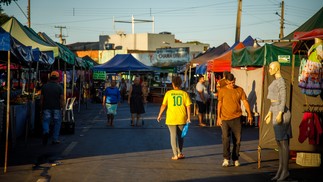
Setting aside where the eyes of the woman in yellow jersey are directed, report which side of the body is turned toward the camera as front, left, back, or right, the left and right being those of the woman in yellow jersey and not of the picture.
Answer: back

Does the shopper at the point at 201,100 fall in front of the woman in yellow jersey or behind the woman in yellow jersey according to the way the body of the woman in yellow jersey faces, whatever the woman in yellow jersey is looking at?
in front

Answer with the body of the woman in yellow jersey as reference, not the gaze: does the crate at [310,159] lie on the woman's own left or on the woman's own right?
on the woman's own right

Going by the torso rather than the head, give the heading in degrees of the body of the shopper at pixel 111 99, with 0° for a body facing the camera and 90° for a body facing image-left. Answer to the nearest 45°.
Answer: approximately 0°

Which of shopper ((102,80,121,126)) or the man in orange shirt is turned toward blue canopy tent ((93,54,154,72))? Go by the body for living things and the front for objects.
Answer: the shopper
